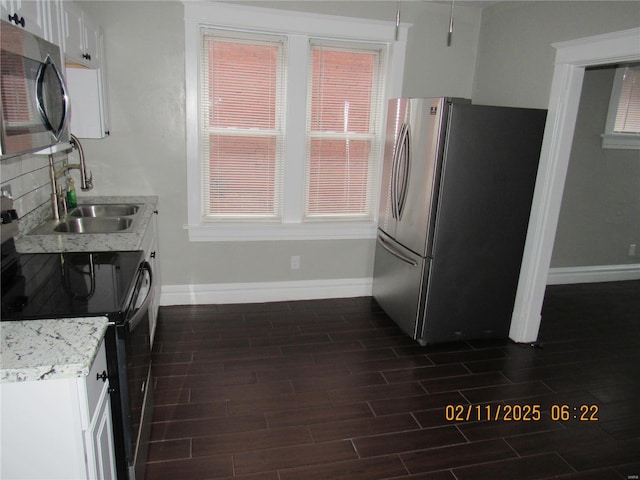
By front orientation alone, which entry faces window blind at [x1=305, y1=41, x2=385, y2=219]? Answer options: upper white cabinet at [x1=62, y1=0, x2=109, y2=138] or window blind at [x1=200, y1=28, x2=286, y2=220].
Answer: the upper white cabinet

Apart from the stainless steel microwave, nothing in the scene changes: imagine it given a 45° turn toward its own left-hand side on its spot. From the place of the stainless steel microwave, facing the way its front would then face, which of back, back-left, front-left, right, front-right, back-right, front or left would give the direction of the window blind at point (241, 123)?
front

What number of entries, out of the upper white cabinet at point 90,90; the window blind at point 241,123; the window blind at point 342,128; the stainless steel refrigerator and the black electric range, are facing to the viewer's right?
2

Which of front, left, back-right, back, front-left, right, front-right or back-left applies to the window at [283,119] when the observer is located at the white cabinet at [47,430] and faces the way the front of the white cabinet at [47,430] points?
front-left

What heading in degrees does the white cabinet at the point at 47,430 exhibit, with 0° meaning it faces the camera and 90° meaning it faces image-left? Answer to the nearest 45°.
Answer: approximately 270°

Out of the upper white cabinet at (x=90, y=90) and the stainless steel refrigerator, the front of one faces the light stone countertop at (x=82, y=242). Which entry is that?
the stainless steel refrigerator

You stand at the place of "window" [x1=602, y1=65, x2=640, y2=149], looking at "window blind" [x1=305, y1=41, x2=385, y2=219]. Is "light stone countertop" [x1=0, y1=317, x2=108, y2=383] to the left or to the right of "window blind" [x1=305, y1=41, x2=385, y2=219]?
left

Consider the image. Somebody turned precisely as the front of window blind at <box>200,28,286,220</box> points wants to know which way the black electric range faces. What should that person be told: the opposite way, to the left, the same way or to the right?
to the left

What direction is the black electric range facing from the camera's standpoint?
to the viewer's right

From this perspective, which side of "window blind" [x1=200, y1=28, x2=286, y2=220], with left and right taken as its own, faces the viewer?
front

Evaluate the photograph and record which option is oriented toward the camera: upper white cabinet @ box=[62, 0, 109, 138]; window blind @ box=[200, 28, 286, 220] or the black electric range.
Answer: the window blind

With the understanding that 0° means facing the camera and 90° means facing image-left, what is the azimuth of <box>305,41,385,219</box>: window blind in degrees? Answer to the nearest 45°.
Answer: approximately 0°

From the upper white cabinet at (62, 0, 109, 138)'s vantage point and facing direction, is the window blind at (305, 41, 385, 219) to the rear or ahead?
ahead

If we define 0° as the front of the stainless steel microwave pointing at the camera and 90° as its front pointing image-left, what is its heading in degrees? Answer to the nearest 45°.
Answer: approximately 270°

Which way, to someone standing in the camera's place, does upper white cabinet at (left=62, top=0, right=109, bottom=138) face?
facing to the right of the viewer

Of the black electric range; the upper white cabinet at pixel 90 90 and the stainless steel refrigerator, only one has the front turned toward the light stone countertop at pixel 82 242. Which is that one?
the stainless steel refrigerator
